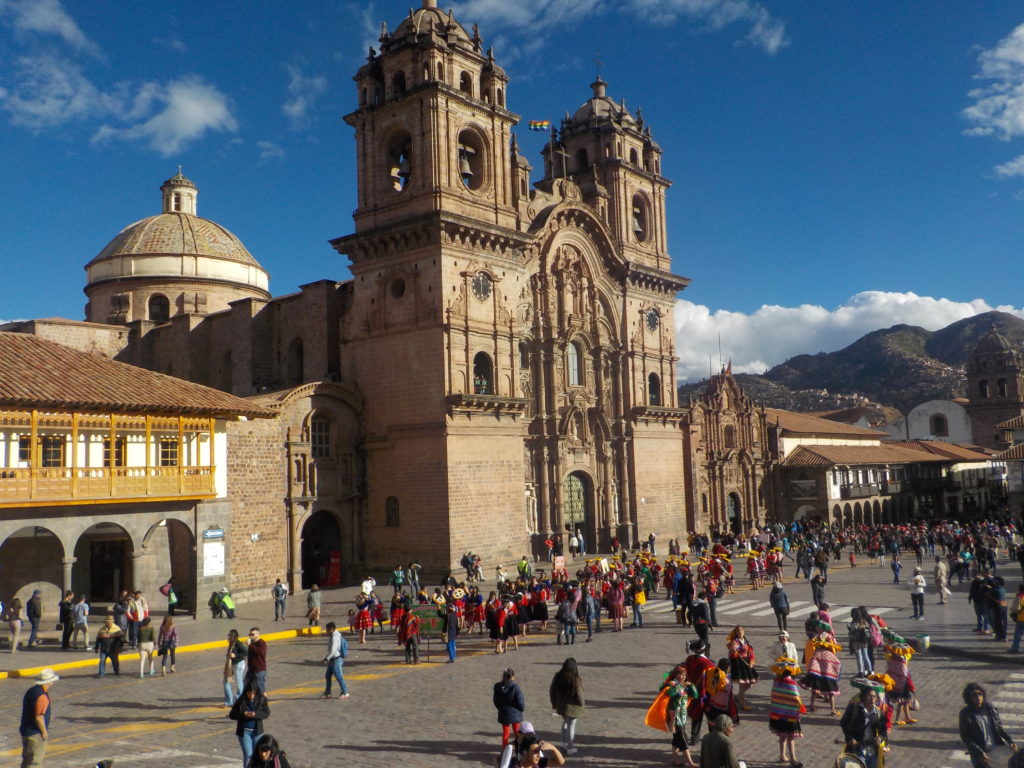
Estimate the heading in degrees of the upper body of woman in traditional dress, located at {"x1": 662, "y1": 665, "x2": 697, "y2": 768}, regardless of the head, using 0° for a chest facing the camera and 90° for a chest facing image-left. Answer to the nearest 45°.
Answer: approximately 315°

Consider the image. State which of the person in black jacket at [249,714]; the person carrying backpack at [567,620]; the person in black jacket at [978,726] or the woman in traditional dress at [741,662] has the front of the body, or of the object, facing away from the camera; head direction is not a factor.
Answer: the person carrying backpack

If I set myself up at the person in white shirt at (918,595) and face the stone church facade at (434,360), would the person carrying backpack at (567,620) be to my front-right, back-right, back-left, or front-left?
front-left

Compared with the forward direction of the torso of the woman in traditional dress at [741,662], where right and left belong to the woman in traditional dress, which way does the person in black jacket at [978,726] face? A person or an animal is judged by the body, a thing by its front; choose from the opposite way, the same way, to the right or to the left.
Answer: the same way

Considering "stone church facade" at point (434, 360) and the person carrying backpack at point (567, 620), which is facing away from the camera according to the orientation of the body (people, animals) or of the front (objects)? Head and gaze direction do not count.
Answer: the person carrying backpack

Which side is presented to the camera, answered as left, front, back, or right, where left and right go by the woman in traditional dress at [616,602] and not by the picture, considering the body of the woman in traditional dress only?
back

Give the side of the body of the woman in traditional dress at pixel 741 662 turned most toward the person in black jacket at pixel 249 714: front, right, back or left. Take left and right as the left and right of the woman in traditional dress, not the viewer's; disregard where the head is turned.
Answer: right

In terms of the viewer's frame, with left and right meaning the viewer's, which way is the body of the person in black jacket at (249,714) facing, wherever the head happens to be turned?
facing the viewer

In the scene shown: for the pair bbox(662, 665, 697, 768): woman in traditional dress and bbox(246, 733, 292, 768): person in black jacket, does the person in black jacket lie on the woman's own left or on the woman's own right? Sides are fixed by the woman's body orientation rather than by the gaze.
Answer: on the woman's own right

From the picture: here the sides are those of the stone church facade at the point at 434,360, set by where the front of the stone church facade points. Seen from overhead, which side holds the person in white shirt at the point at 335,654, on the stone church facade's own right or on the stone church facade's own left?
on the stone church facade's own right

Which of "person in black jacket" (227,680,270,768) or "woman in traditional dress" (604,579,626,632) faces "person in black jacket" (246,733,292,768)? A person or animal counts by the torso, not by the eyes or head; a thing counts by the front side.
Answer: "person in black jacket" (227,680,270,768)

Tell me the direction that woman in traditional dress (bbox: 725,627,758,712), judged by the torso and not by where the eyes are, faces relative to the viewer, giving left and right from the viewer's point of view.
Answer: facing the viewer and to the right of the viewer

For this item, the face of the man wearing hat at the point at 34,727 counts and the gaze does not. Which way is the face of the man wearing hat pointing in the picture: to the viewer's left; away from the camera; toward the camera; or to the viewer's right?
to the viewer's right

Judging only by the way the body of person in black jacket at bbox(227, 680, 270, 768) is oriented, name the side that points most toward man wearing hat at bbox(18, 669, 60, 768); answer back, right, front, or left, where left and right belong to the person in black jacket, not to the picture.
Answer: right
